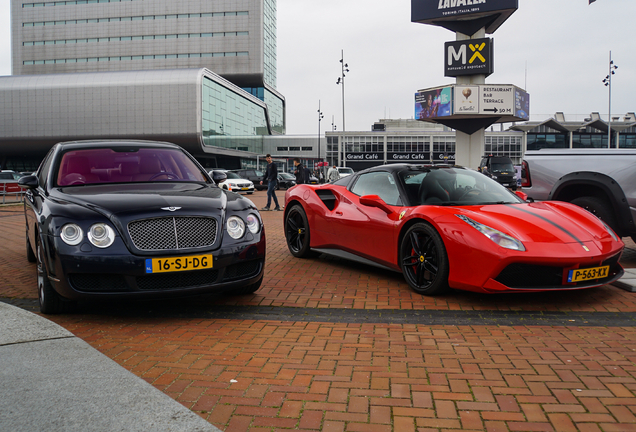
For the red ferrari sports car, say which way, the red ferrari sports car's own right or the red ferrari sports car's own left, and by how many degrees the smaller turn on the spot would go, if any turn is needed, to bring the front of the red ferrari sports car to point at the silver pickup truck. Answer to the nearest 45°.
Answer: approximately 90° to the red ferrari sports car's own left

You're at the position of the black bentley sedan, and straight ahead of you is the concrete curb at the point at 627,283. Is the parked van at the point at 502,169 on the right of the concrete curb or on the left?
left

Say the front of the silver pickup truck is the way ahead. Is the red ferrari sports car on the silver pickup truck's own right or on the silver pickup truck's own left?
on the silver pickup truck's own right

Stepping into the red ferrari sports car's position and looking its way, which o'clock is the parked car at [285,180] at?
The parked car is roughly at 7 o'clock from the red ferrari sports car.

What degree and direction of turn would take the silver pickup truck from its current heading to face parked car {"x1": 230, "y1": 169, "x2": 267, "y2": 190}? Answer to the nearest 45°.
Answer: approximately 135° to its left

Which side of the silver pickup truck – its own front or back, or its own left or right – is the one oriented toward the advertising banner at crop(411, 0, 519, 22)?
left

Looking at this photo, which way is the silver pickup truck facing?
to the viewer's right

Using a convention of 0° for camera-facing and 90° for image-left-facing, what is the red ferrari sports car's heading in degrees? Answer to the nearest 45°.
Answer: approximately 315°
